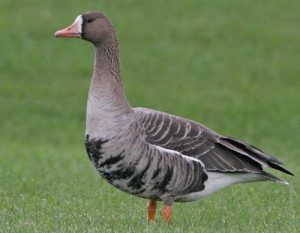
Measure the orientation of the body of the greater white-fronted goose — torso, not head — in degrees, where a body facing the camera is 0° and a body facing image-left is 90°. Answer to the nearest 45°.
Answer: approximately 90°
